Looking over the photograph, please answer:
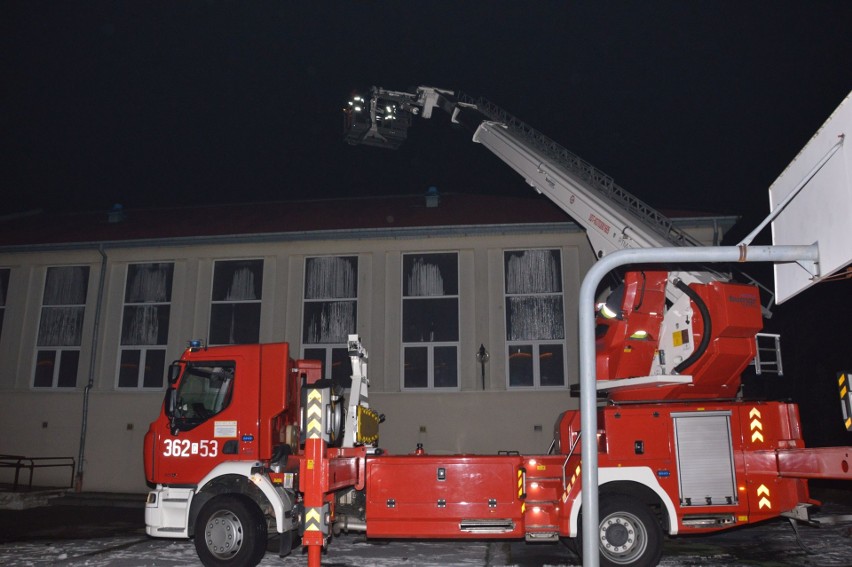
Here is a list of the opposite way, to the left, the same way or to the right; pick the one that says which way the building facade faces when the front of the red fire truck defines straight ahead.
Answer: to the left

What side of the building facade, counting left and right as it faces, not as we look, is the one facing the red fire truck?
front

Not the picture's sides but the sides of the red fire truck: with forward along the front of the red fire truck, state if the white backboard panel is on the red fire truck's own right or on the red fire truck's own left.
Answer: on the red fire truck's own left

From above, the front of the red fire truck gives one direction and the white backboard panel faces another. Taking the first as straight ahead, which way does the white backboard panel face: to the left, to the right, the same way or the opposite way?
the opposite way

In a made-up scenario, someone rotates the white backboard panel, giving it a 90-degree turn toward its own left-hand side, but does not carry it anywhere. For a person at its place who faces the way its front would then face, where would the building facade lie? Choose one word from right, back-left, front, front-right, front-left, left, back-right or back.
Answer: front

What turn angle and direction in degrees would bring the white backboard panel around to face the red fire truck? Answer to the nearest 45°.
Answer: approximately 90° to its left

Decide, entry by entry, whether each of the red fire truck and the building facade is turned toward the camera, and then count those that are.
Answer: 1

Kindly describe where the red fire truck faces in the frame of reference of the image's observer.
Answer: facing to the left of the viewer

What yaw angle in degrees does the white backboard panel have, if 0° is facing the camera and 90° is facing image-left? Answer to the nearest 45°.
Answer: approximately 225°
